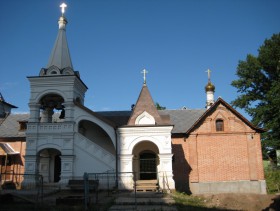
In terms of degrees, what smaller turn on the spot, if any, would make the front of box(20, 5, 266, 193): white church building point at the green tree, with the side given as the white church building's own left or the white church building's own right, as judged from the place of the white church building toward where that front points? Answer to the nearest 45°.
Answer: approximately 135° to the white church building's own left

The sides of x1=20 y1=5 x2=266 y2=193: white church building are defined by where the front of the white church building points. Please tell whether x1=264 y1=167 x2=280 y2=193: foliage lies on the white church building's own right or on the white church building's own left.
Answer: on the white church building's own left

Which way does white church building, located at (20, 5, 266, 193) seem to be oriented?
toward the camera

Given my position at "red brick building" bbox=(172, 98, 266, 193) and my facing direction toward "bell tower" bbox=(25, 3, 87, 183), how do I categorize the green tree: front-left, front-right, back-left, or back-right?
back-right
